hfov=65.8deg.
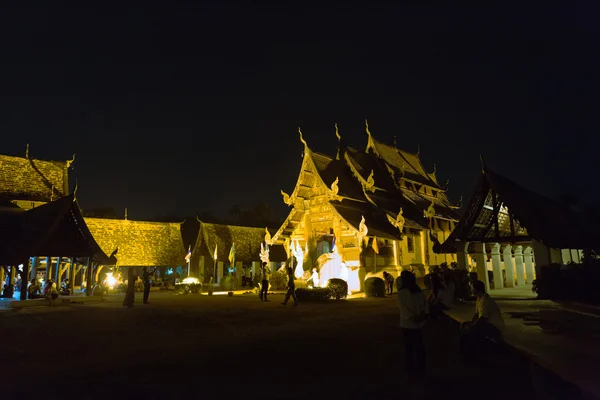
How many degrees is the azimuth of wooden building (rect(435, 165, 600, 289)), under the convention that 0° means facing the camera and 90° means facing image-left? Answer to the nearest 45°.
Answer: approximately 45°

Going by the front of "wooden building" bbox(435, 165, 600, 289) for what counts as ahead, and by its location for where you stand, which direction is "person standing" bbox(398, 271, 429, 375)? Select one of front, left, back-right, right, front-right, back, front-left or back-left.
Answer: front-left

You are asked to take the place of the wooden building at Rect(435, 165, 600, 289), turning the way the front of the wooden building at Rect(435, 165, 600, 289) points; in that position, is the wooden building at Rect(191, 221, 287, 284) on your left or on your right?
on your right

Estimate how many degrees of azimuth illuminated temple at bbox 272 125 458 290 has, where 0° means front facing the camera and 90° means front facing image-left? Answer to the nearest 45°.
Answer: approximately 45°

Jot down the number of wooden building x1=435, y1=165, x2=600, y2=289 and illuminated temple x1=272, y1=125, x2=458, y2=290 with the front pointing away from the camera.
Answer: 0

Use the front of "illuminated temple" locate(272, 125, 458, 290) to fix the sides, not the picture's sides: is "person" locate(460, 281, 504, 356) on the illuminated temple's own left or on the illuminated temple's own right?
on the illuminated temple's own left

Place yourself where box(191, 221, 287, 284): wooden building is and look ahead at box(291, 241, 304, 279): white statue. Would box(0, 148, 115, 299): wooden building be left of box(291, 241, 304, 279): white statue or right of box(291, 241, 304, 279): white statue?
right
